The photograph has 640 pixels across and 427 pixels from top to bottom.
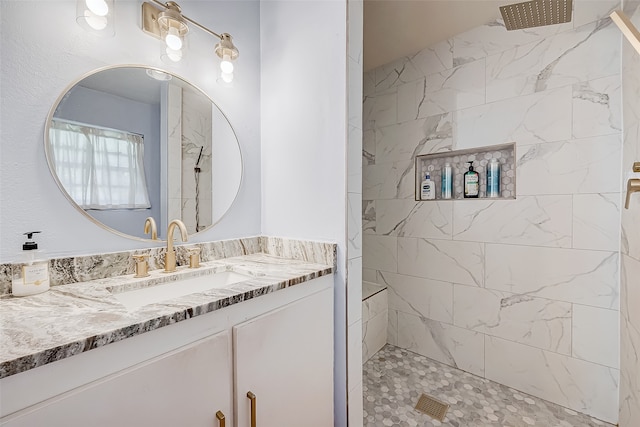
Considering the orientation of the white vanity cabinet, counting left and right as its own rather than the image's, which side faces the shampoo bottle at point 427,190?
left

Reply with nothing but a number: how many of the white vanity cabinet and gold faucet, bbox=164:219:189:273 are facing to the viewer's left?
0

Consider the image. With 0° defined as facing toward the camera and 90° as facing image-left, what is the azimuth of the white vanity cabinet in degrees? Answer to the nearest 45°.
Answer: approximately 315°

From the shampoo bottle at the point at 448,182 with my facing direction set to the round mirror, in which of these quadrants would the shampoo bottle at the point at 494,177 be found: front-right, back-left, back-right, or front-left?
back-left

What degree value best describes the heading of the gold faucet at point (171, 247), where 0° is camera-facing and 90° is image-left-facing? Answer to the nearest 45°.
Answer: approximately 315°
